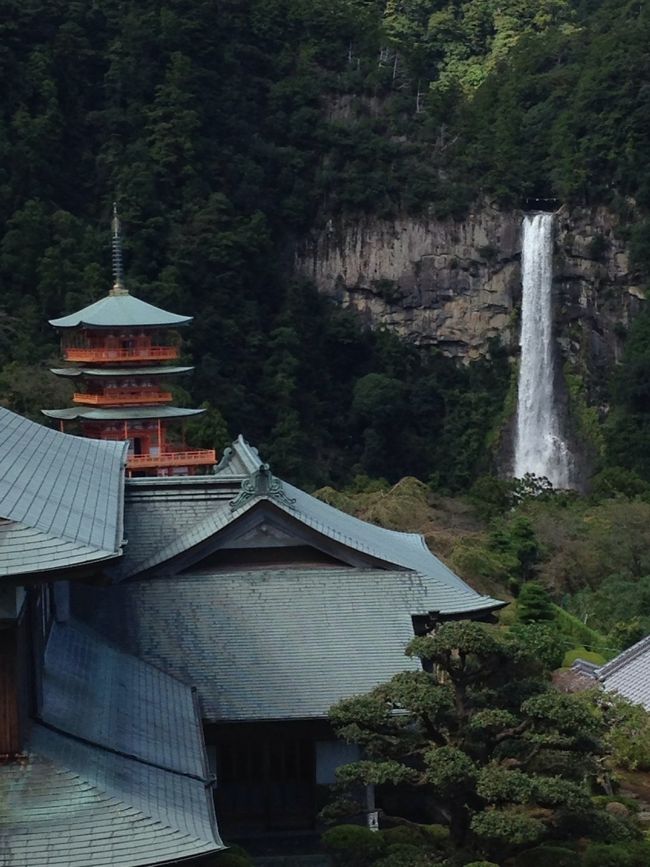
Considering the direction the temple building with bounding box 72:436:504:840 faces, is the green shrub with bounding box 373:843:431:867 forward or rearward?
forward

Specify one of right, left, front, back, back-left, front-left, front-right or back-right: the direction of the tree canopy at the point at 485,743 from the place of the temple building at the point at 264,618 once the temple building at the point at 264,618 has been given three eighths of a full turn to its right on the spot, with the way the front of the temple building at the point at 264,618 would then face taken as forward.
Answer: back

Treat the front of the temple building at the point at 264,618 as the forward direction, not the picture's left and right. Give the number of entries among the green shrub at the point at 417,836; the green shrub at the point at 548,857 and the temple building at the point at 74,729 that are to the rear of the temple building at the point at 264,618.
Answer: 0

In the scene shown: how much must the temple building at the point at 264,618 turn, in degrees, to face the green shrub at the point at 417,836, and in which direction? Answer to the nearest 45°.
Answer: approximately 45° to its left

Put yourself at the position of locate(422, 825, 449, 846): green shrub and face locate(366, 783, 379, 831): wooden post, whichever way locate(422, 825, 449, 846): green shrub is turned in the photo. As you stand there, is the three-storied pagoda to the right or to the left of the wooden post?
right

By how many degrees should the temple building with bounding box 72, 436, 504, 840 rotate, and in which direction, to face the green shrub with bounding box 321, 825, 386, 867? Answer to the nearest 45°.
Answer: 0° — it already faces it

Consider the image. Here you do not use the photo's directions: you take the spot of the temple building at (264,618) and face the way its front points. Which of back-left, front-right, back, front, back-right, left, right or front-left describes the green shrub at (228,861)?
front

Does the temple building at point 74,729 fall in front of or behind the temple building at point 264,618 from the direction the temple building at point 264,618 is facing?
in front

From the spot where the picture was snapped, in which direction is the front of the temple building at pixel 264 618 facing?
facing the viewer

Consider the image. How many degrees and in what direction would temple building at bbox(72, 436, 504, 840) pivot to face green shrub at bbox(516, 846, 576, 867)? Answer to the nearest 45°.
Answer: approximately 45° to its left

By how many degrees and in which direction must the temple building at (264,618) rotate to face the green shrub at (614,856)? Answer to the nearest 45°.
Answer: approximately 45° to its left

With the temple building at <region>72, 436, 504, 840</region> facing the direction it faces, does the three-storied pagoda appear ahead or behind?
behind
